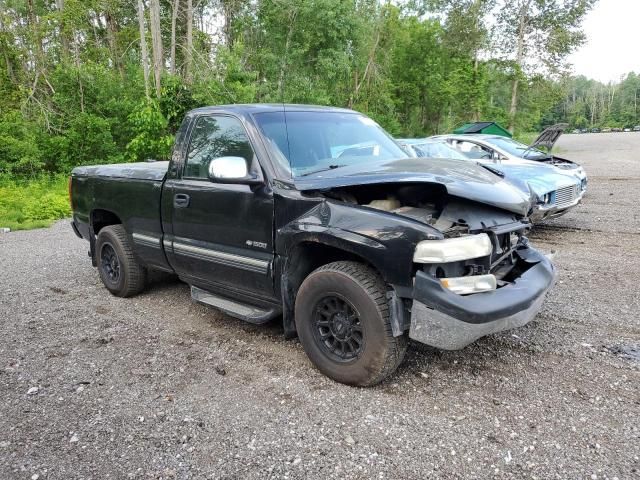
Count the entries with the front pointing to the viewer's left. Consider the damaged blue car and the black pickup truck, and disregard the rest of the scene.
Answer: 0

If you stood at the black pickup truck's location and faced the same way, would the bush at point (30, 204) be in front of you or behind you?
behind

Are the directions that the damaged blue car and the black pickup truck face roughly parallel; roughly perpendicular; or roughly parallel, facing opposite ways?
roughly parallel

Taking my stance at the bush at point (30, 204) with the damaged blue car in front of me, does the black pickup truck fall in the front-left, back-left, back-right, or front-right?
front-right

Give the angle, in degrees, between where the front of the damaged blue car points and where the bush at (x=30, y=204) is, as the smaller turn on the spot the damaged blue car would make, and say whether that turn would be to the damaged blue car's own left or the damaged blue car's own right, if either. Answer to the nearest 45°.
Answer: approximately 135° to the damaged blue car's own right

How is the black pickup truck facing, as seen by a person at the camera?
facing the viewer and to the right of the viewer

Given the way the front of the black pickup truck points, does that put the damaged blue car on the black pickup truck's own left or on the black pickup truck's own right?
on the black pickup truck's own left

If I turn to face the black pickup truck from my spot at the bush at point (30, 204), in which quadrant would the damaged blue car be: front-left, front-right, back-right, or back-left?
front-left

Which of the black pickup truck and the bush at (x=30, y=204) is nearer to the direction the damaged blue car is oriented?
the black pickup truck

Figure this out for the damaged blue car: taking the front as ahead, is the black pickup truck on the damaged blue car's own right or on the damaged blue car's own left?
on the damaged blue car's own right
